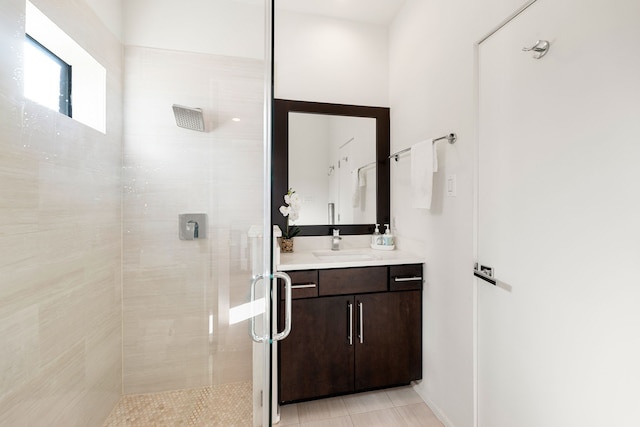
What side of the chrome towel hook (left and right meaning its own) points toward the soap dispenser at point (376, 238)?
right

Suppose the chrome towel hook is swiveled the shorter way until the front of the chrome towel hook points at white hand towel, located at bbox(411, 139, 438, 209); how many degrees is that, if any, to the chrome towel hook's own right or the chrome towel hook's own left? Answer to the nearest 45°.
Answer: approximately 90° to the chrome towel hook's own right

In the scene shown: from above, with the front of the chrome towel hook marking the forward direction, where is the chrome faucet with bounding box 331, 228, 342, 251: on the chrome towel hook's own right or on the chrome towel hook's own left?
on the chrome towel hook's own right

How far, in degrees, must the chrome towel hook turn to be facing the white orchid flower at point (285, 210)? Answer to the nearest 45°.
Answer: approximately 45° to its right

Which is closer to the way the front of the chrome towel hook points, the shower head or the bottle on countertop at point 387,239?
the shower head

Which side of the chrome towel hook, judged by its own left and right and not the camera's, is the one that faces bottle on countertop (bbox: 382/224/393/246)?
right

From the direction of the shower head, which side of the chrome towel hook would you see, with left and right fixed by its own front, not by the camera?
front

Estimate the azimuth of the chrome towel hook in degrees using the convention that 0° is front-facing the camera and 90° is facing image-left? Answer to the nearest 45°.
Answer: approximately 45°

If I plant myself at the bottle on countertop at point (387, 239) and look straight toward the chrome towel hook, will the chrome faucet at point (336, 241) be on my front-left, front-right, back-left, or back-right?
back-right
